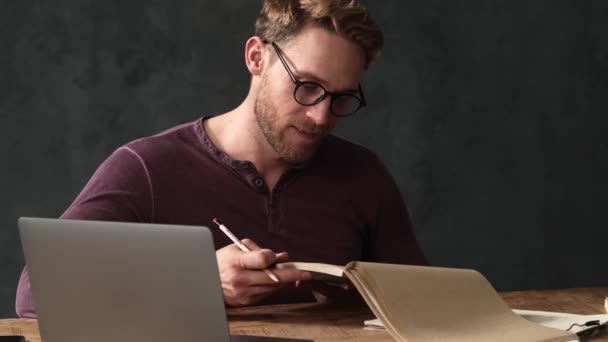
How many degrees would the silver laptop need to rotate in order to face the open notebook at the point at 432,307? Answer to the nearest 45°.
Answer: approximately 45° to its right

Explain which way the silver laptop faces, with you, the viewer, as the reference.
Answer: facing away from the viewer and to the right of the viewer
